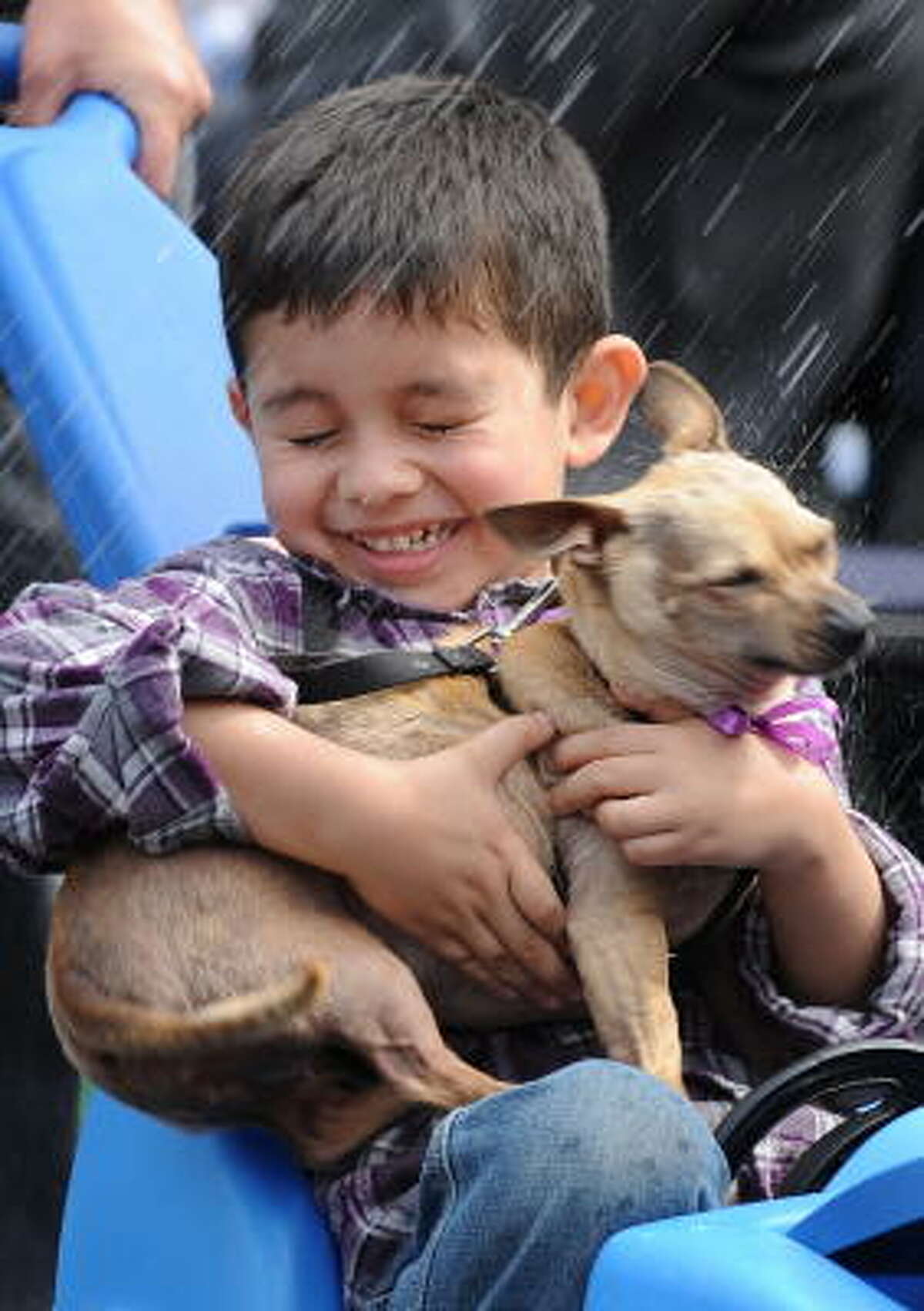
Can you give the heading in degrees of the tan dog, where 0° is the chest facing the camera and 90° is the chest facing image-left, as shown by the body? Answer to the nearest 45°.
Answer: approximately 270°

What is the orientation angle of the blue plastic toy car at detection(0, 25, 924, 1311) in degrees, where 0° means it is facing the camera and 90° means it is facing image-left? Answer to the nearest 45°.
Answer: approximately 315°
